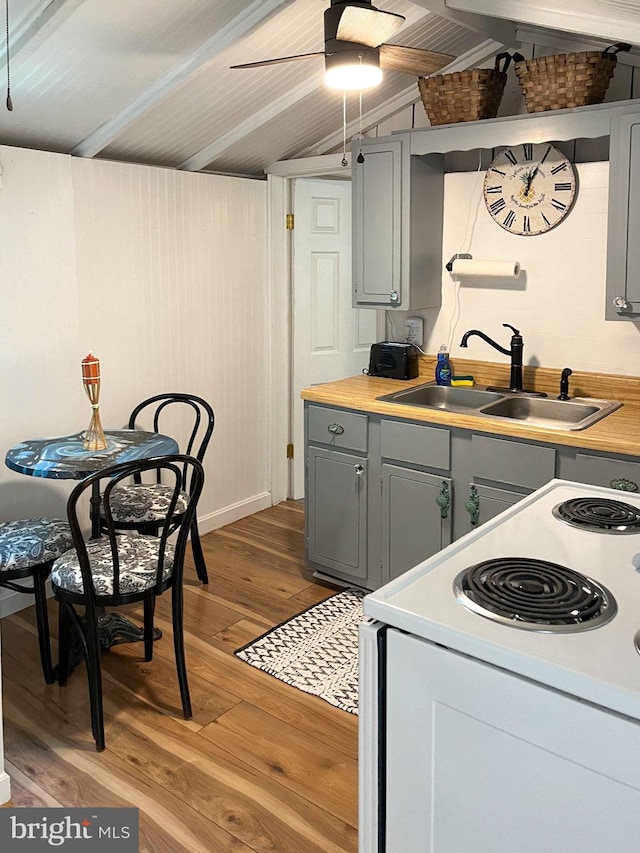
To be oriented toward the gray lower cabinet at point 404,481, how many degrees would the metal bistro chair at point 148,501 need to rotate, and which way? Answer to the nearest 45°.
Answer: approximately 135° to its left

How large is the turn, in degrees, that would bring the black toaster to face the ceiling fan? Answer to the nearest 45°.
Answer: approximately 45° to its left

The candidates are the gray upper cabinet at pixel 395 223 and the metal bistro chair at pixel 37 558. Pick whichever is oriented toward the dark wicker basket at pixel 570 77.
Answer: the metal bistro chair

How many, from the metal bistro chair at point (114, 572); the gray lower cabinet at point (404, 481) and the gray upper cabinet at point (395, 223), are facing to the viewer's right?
0

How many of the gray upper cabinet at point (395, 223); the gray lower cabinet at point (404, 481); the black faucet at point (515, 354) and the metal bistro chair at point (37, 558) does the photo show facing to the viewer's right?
1

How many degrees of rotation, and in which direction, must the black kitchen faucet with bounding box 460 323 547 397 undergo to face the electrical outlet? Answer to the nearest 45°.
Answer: approximately 90° to its right

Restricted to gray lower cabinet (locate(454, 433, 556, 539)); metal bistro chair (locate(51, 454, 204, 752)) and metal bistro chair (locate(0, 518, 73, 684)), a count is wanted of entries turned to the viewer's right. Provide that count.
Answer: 1

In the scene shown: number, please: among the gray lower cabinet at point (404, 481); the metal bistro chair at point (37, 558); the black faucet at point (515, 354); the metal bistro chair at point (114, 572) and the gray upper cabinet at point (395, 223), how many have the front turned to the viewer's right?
1

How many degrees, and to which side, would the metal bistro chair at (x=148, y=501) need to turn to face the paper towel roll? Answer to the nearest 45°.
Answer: approximately 135° to its left

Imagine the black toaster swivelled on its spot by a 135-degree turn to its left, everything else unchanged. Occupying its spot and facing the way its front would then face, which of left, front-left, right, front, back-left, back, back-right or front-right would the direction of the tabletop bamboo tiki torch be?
back-right

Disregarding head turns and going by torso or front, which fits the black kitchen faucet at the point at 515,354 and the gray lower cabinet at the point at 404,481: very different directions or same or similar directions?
same or similar directions

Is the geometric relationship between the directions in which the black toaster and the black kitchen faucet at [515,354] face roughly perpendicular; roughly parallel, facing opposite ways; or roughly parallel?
roughly parallel

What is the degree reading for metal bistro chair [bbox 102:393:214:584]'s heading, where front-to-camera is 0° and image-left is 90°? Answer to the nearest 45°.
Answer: approximately 45°

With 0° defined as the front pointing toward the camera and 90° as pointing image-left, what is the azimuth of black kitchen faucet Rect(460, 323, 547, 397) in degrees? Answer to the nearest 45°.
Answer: approximately 45°

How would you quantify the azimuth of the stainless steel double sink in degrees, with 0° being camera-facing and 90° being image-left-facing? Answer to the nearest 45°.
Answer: approximately 45°

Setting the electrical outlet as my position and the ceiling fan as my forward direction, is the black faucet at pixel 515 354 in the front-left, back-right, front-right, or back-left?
front-left
